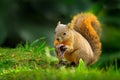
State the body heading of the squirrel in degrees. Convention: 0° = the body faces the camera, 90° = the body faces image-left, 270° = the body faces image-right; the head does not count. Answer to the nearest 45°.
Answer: approximately 45°
